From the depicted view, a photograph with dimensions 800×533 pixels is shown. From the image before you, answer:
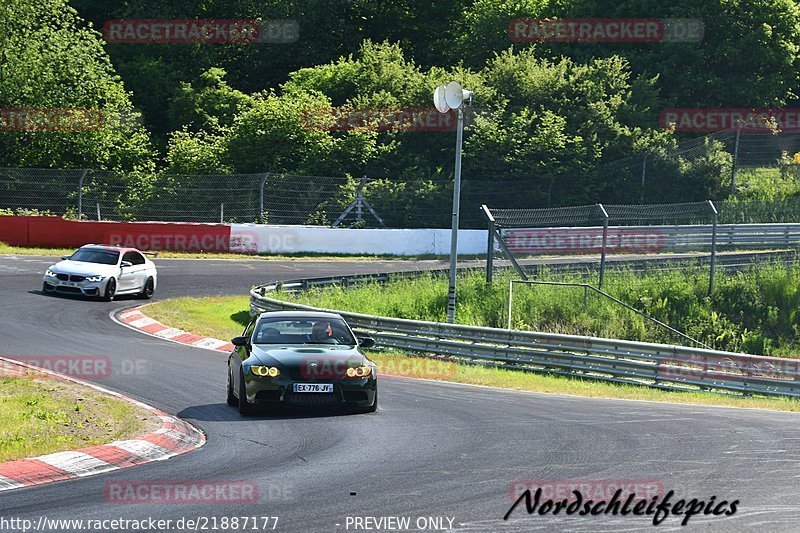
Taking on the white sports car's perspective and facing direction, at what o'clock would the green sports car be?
The green sports car is roughly at 10 o'clock from the white sports car.

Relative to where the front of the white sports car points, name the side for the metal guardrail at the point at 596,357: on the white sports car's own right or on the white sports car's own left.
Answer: on the white sports car's own left

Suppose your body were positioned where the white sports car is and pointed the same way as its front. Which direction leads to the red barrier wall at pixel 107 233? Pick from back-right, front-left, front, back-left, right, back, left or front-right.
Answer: back-right

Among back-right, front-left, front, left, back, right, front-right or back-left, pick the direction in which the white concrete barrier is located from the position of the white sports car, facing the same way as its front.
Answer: back

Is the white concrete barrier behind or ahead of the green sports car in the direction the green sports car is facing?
behind

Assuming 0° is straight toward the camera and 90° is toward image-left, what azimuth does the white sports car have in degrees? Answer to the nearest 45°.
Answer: approximately 45°

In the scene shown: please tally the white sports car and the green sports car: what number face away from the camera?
0

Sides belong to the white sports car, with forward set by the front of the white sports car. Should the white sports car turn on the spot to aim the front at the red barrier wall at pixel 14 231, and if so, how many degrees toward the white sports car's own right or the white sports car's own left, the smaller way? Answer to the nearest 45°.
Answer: approximately 135° to the white sports car's own right

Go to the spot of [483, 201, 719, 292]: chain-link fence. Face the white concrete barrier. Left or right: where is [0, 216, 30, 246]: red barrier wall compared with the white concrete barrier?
left

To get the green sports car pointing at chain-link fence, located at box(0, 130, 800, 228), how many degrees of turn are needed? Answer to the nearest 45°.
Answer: approximately 180°
